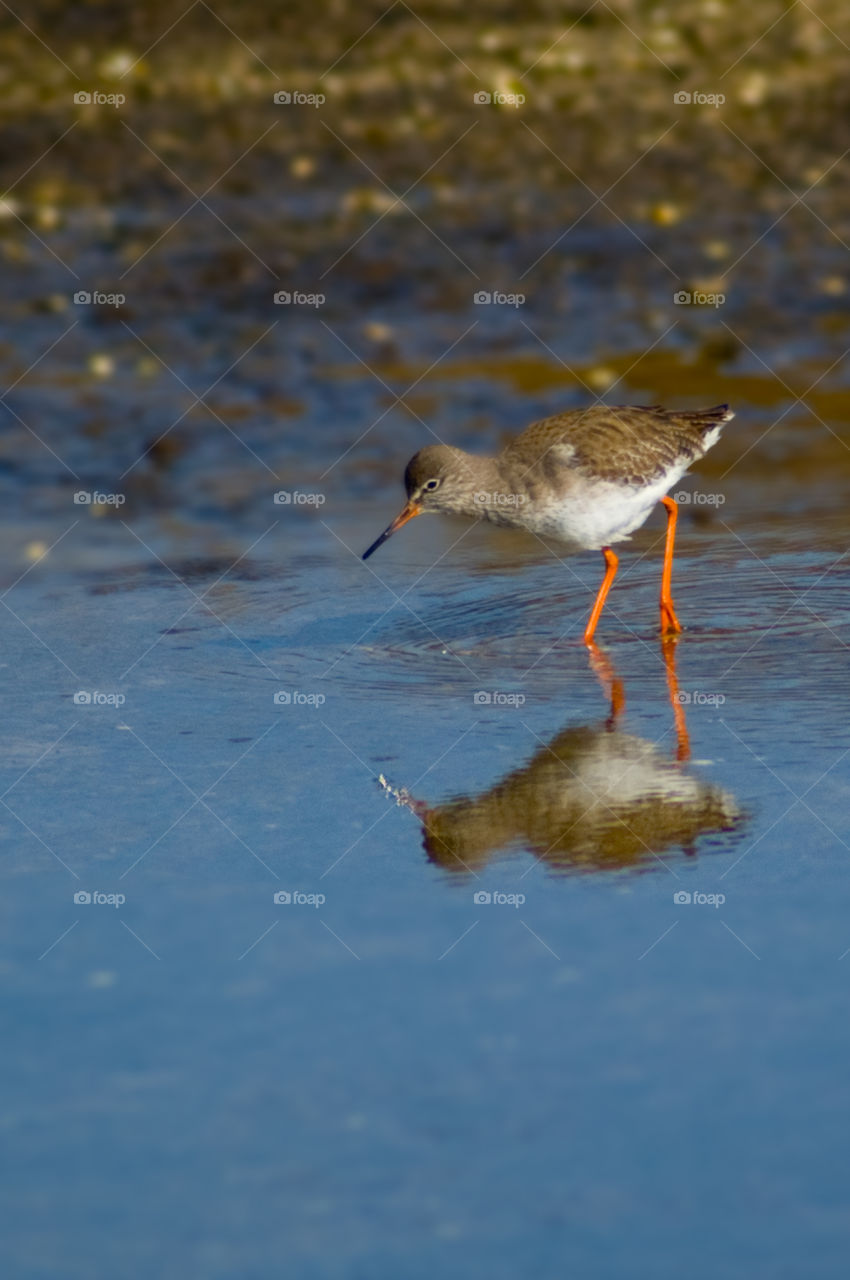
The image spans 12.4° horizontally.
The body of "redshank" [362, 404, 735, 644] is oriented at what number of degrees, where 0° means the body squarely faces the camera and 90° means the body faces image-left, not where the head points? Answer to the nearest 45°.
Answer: approximately 90°
